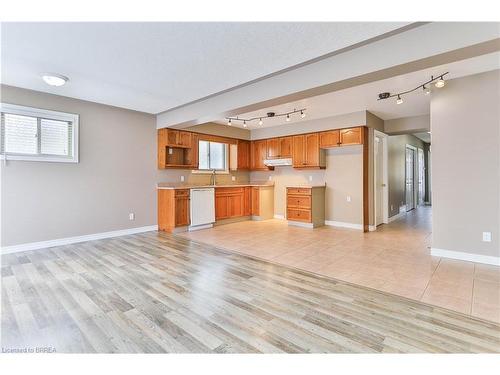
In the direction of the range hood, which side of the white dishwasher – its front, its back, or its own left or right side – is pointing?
left

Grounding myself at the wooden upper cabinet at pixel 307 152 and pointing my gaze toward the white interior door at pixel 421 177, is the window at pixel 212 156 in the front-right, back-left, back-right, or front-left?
back-left

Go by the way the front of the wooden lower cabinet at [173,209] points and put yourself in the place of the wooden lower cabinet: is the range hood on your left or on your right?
on your left

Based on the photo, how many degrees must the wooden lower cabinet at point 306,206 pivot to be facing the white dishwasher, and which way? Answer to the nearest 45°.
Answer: approximately 45° to its right

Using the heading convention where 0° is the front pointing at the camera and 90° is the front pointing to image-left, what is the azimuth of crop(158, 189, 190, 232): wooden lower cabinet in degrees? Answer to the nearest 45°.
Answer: approximately 315°

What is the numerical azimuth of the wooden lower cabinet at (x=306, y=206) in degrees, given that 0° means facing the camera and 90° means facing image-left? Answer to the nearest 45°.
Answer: approximately 45°
